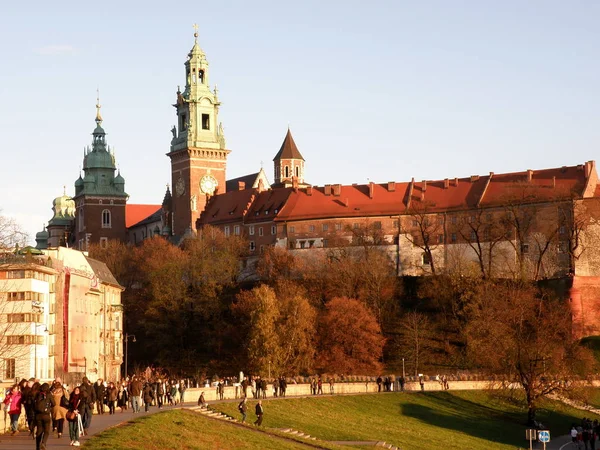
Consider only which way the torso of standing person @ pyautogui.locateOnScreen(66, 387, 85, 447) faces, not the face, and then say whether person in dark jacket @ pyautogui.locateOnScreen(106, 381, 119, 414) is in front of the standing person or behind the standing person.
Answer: behind

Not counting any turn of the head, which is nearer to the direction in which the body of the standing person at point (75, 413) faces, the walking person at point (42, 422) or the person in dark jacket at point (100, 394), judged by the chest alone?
the walking person

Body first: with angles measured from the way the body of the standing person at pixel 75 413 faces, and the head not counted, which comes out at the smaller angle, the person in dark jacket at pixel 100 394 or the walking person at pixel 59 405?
the walking person

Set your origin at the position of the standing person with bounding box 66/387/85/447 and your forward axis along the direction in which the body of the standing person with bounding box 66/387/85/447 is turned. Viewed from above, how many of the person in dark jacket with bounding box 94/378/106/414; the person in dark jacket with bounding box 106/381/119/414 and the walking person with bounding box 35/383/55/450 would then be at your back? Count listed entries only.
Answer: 2
